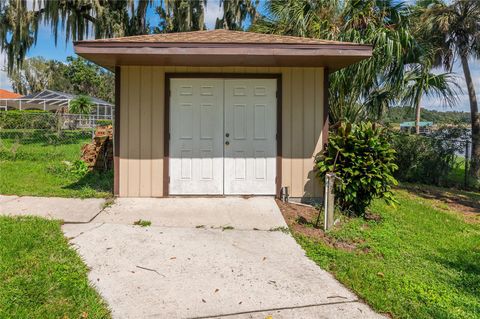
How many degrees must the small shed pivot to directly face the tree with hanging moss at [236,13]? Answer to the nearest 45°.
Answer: approximately 180°

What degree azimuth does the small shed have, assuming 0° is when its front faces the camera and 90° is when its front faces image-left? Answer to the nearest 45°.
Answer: approximately 0°

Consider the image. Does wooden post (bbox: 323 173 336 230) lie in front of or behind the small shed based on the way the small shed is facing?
in front

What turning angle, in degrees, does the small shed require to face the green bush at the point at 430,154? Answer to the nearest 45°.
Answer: approximately 135° to its left

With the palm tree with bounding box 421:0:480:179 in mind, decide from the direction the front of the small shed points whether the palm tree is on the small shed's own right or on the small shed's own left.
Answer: on the small shed's own left

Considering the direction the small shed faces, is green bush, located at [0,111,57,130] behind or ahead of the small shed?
behind

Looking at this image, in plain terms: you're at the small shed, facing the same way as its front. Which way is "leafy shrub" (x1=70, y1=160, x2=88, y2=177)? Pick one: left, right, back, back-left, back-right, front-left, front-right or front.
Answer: back-right
